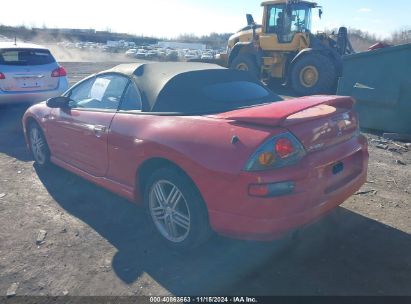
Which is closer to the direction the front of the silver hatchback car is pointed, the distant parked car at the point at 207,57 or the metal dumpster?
the distant parked car

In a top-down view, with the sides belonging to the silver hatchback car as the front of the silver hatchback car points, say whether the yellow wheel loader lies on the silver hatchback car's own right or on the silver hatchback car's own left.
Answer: on the silver hatchback car's own right

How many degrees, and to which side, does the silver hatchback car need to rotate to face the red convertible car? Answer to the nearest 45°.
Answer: approximately 180°

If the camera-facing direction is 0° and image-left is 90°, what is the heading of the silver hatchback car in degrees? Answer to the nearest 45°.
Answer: approximately 180°

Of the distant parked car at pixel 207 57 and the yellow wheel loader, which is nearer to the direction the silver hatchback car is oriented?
the distant parked car

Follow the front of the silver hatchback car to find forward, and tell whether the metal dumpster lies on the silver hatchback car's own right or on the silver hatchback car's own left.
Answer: on the silver hatchback car's own right

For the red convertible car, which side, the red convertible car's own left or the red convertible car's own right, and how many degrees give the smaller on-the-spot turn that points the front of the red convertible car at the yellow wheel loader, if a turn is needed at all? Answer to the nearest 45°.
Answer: approximately 45° to the red convertible car's own right

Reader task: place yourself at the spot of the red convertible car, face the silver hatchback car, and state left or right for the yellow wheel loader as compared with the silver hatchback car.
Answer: right

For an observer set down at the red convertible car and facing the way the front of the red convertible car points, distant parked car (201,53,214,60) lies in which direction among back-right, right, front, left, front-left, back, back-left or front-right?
front-right

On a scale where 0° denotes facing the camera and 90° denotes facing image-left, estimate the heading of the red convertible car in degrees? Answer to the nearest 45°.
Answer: approximately 135°

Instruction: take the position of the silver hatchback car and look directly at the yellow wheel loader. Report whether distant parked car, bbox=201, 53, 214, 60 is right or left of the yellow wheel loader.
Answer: left

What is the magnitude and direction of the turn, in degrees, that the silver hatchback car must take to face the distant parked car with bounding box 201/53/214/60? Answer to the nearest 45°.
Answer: approximately 45° to its right
